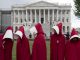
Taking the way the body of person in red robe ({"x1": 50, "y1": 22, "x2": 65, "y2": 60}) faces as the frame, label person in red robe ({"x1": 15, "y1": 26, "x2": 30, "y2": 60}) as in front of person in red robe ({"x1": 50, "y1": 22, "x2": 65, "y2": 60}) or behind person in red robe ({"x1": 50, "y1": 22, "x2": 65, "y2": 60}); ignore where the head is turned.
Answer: in front

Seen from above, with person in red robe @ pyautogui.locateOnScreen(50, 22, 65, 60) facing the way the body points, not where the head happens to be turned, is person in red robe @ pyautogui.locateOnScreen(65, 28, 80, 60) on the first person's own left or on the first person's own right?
on the first person's own left

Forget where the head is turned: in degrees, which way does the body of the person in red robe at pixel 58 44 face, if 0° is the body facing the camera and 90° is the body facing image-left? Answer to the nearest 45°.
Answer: approximately 45°

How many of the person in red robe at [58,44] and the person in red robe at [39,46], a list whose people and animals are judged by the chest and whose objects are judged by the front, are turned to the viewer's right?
0
